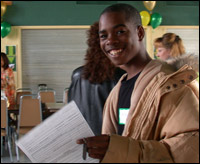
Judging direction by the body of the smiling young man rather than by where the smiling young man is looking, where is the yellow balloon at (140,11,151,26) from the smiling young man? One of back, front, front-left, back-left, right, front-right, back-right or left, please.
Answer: back-right

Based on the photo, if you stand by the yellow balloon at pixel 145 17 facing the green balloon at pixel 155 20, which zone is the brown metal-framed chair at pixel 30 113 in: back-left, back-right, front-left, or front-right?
back-right

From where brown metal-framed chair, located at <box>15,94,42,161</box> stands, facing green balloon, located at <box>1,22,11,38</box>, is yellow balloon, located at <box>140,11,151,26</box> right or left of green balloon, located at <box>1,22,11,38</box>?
right

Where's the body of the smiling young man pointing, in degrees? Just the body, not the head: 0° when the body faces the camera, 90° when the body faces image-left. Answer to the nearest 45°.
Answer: approximately 45°

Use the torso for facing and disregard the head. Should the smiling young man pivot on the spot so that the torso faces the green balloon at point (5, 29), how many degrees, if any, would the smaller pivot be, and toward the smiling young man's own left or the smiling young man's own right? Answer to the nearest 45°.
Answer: approximately 90° to the smiling young man's own right

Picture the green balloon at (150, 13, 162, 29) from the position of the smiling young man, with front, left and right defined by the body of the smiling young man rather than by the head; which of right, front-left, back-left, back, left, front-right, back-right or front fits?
back-right

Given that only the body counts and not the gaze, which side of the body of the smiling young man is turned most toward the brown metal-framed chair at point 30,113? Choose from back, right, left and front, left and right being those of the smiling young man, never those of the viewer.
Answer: right
